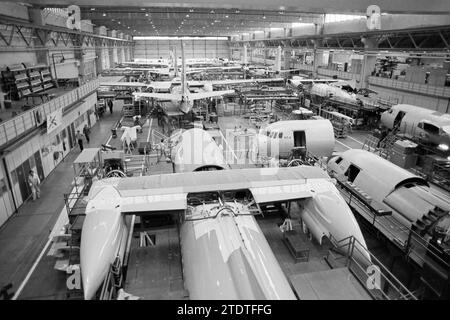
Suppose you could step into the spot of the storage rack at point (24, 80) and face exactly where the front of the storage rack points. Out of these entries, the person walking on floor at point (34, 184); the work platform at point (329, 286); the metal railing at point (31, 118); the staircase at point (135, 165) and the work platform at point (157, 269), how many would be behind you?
0

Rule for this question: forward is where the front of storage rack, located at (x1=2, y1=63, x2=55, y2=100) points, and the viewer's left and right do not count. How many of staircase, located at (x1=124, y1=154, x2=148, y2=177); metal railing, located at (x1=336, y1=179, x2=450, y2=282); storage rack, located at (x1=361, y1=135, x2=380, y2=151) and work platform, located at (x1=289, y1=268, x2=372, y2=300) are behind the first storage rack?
0

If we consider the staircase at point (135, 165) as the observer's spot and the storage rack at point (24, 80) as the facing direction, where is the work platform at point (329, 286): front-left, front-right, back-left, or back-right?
back-left

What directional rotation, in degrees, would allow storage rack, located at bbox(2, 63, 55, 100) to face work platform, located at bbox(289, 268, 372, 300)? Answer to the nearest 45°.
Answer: approximately 45° to its right

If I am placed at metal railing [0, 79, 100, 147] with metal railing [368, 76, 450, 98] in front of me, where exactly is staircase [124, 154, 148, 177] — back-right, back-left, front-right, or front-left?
front-right

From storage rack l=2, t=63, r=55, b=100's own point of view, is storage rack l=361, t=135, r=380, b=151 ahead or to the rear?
ahead

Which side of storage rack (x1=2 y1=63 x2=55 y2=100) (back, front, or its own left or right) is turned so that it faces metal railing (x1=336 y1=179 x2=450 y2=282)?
front

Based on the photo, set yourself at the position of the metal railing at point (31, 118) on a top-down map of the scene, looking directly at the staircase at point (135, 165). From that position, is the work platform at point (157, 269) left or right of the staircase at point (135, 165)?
right

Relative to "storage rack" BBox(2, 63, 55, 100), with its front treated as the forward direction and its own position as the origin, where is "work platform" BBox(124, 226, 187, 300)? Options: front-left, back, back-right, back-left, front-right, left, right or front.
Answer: front-right

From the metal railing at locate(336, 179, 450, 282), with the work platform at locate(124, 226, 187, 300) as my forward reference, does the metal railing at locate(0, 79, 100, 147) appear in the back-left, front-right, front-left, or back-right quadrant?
front-right

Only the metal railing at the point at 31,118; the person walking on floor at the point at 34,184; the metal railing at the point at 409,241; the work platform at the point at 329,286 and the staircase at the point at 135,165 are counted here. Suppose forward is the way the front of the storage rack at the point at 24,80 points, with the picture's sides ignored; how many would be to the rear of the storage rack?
0

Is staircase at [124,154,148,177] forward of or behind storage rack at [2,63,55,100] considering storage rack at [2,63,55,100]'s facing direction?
forward

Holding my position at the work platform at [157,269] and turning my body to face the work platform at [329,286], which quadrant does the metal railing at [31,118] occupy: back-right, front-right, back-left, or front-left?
back-left
